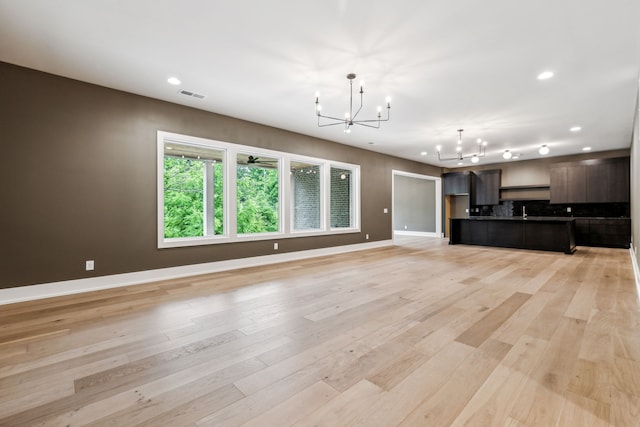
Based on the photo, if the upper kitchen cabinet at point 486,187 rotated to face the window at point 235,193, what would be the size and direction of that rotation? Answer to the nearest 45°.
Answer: approximately 45° to its right

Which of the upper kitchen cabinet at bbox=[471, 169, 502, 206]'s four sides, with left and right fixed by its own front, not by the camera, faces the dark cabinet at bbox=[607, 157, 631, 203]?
left

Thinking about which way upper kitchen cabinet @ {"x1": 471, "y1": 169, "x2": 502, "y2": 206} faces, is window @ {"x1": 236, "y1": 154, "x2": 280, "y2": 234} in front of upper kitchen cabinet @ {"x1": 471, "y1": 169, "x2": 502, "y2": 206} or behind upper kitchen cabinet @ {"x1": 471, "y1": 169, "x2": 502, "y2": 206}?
in front

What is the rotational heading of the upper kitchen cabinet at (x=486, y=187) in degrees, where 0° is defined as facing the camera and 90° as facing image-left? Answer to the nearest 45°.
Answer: approximately 0°

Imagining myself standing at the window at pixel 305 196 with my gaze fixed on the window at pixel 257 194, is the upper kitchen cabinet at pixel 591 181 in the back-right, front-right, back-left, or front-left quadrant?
back-left

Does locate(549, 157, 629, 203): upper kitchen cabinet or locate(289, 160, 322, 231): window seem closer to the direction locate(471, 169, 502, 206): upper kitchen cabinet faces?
the window

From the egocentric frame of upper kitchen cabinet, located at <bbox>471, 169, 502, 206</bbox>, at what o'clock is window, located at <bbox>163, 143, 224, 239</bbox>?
The window is roughly at 1 o'clock from the upper kitchen cabinet.

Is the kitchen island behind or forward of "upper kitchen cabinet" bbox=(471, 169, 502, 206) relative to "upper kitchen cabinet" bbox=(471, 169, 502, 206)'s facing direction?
forward

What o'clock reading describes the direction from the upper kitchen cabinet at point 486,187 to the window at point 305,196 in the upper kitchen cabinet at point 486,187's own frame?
The window is roughly at 1 o'clock from the upper kitchen cabinet.

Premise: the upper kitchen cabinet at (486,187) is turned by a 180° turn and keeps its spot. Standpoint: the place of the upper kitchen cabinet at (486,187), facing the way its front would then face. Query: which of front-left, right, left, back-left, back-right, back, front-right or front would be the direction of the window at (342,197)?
back-left

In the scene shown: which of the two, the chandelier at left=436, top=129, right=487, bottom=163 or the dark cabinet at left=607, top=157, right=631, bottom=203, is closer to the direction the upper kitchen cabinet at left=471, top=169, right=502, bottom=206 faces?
the chandelier

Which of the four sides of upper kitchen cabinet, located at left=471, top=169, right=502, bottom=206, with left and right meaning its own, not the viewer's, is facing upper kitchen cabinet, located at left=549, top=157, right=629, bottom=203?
left

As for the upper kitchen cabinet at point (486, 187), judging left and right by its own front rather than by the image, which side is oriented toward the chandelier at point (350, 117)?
front
